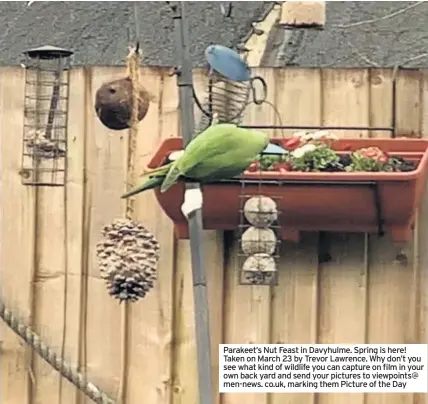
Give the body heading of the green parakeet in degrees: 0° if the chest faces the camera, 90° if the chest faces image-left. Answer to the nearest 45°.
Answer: approximately 270°
